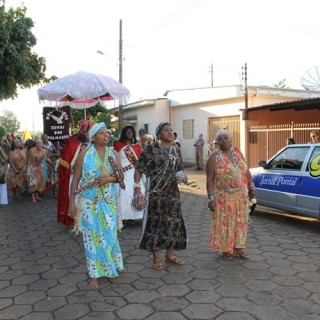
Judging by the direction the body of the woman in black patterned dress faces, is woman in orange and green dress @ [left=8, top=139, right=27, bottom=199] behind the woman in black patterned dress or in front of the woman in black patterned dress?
behind

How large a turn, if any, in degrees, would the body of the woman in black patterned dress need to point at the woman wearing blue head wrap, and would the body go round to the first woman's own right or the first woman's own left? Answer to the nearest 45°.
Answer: approximately 90° to the first woman's own right

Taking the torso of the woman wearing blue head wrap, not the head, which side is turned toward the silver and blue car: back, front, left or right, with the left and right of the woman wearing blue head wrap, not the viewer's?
left

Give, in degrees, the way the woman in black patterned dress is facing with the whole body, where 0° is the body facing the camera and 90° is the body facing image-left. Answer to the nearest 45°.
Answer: approximately 315°

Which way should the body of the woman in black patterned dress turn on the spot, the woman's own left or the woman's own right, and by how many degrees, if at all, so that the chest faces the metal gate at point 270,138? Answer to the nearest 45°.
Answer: approximately 135° to the woman's own left

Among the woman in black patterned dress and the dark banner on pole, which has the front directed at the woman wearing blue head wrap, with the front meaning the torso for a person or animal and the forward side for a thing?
the dark banner on pole

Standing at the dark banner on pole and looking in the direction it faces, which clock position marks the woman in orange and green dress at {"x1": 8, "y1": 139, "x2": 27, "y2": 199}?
The woman in orange and green dress is roughly at 4 o'clock from the dark banner on pole.

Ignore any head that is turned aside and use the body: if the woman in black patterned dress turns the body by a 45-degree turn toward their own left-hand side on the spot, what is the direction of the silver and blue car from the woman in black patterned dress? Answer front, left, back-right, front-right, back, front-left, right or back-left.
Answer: front-left

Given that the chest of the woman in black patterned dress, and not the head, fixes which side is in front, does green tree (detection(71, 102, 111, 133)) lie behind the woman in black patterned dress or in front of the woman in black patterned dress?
behind

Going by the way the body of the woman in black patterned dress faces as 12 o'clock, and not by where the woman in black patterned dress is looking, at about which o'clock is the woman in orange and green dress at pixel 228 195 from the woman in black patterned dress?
The woman in orange and green dress is roughly at 10 o'clock from the woman in black patterned dress.

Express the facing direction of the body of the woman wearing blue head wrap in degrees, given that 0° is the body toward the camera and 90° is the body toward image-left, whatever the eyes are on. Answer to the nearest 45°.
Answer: approximately 315°

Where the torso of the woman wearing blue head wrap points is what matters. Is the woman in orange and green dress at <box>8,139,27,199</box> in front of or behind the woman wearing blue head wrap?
behind

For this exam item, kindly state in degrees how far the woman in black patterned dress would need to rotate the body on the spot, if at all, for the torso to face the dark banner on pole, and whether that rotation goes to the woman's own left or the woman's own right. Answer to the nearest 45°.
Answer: approximately 180°

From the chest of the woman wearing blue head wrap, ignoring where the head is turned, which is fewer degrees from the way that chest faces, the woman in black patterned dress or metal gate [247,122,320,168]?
the woman in black patterned dress
